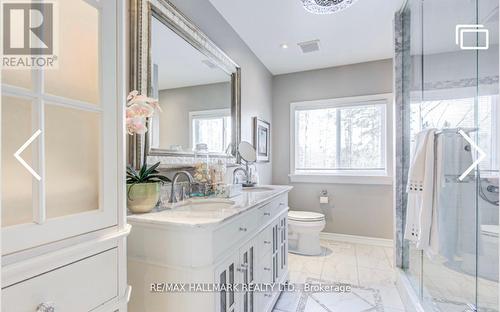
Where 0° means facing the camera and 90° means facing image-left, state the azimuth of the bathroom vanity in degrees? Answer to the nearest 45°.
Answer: approximately 315°

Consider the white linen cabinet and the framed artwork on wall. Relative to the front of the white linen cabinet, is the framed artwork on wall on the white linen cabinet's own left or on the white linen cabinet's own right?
on the white linen cabinet's own left

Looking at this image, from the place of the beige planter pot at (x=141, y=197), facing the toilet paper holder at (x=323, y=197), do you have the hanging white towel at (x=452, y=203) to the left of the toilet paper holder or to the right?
right

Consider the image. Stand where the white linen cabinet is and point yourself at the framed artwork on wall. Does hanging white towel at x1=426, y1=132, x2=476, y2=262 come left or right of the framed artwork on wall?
right

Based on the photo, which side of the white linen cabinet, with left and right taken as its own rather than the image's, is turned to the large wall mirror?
left

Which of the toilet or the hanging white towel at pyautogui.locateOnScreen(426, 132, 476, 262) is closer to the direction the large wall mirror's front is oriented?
the hanging white towel
